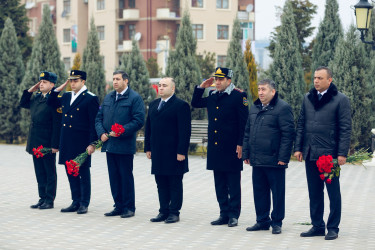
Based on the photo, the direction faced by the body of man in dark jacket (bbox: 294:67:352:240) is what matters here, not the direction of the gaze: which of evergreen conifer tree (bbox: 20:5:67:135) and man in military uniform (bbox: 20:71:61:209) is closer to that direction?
the man in military uniform

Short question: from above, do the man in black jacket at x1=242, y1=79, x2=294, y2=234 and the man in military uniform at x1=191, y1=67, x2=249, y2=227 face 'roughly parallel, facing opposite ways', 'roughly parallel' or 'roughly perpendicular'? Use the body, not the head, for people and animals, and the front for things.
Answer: roughly parallel

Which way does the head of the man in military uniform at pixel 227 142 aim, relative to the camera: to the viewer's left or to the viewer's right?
to the viewer's left

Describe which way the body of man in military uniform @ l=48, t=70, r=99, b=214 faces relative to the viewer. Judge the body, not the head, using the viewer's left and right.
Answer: facing the viewer and to the left of the viewer

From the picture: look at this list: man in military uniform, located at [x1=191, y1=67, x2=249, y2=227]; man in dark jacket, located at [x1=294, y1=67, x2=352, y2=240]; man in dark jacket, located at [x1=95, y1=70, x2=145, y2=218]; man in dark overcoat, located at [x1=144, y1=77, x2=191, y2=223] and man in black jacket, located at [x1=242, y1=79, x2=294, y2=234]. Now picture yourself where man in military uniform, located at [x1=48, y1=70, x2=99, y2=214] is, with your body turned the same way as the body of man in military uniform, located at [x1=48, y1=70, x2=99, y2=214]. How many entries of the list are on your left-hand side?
5

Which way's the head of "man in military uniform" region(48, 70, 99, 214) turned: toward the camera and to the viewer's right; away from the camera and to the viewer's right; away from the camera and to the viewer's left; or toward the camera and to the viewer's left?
toward the camera and to the viewer's left

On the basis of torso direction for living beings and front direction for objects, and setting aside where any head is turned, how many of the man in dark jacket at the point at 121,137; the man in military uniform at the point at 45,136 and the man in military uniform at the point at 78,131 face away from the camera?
0

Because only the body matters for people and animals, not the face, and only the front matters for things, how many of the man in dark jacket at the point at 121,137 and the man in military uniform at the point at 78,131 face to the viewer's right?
0

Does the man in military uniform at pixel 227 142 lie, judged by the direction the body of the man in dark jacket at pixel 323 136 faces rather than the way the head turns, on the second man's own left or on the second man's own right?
on the second man's own right

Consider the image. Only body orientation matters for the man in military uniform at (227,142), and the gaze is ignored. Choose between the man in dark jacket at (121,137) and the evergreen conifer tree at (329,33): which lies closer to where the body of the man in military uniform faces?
the man in dark jacket

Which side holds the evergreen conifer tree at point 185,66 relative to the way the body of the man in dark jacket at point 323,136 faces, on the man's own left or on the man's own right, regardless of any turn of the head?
on the man's own right

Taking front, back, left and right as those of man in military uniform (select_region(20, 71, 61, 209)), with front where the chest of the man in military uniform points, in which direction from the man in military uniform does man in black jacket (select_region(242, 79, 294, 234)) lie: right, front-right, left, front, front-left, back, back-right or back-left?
left
